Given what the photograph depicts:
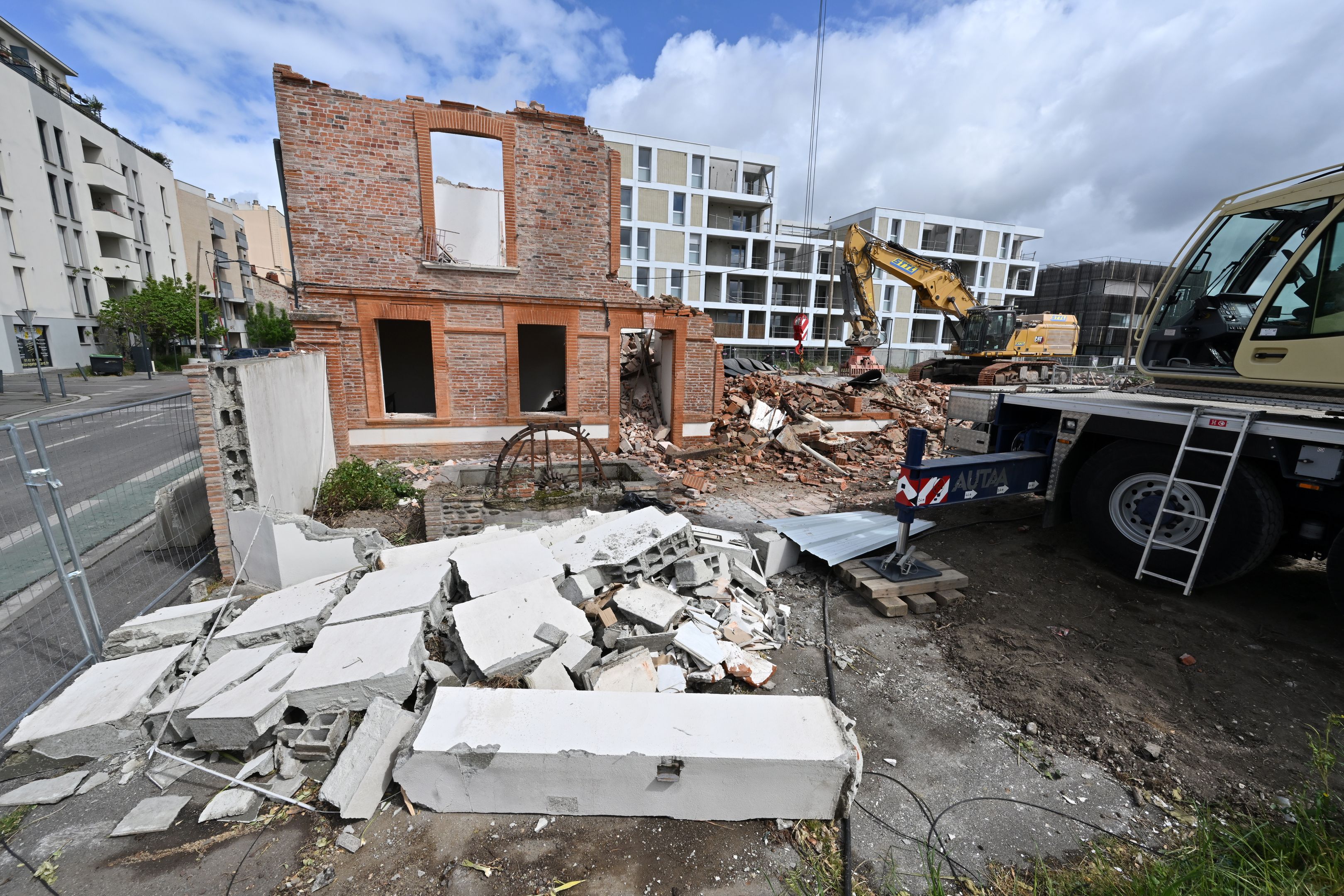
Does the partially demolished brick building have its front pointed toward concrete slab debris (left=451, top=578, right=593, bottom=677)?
yes

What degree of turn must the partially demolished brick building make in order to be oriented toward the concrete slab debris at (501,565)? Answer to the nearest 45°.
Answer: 0° — it already faces it

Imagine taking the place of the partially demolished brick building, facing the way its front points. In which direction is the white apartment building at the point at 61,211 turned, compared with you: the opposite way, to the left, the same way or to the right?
to the left

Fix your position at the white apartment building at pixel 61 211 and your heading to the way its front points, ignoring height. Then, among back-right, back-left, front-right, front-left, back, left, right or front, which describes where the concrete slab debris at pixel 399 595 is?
front-right

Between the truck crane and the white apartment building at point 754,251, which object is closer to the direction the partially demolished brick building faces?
the truck crane

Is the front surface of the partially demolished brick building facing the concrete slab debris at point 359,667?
yes

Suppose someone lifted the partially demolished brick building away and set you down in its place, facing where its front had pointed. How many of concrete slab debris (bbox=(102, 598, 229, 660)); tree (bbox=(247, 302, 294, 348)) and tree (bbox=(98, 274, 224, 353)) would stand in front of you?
1

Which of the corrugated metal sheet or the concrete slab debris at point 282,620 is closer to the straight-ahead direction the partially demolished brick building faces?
the concrete slab debris

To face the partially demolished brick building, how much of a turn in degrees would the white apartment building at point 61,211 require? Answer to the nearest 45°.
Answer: approximately 45° to its right

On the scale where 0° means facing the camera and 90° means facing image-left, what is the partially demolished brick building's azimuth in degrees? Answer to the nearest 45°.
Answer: approximately 0°

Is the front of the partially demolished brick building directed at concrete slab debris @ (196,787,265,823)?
yes
